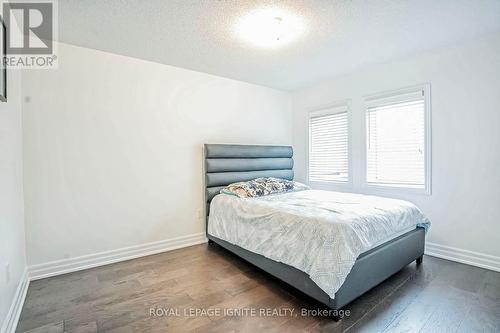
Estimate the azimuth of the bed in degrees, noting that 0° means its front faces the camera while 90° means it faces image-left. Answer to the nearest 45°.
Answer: approximately 315°
